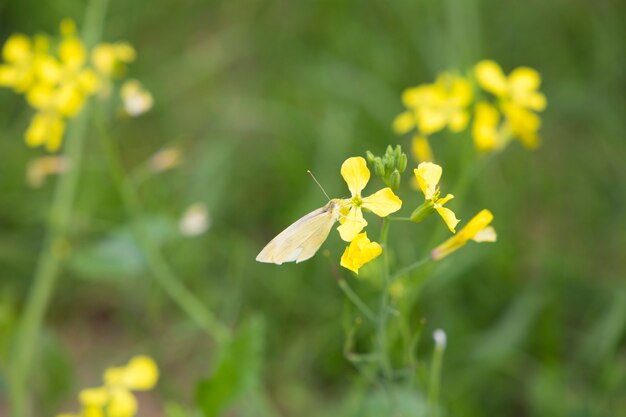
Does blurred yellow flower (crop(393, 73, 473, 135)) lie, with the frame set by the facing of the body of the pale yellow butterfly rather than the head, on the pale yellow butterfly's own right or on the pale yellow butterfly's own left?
on the pale yellow butterfly's own left

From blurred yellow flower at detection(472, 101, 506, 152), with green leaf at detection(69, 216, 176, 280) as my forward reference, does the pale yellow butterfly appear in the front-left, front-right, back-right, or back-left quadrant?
front-left

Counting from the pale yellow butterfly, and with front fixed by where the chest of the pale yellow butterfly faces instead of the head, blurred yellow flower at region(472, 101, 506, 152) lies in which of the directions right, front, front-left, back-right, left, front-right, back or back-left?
front-left

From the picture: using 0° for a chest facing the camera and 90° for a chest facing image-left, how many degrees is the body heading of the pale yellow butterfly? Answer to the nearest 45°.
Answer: approximately 270°

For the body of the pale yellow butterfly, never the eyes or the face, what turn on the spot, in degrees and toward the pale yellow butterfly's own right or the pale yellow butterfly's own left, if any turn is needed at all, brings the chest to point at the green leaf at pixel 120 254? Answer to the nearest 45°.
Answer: approximately 135° to the pale yellow butterfly's own left
